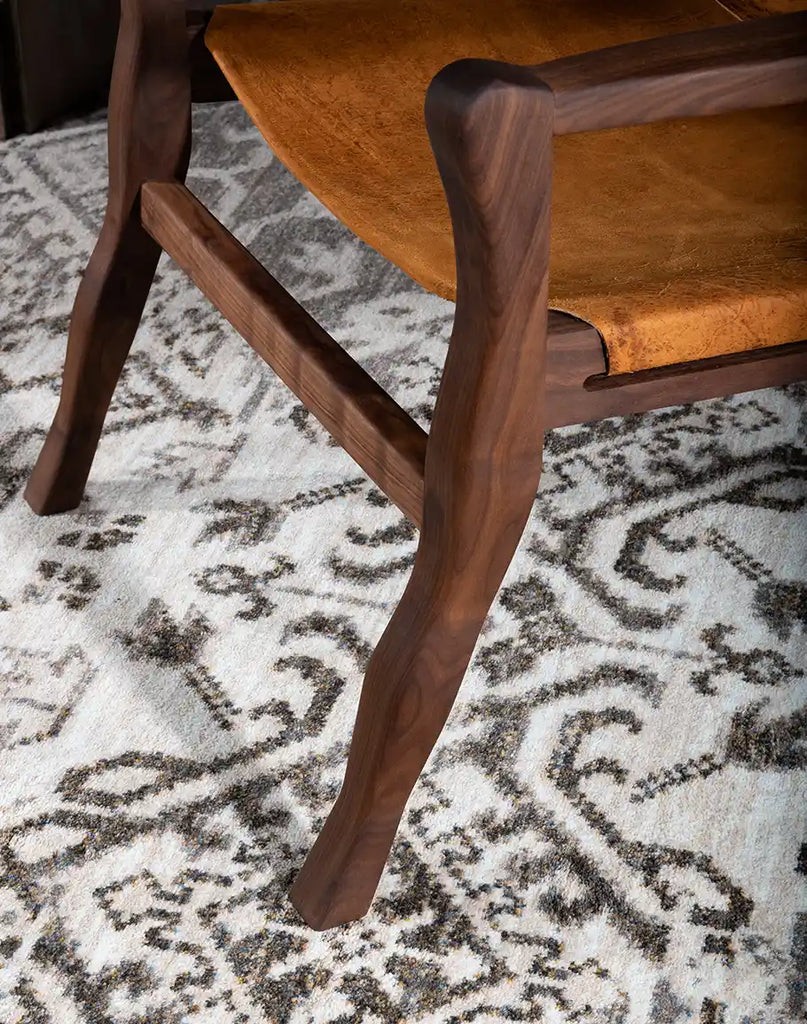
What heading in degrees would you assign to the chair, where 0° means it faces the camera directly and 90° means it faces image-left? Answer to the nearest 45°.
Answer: approximately 45°
